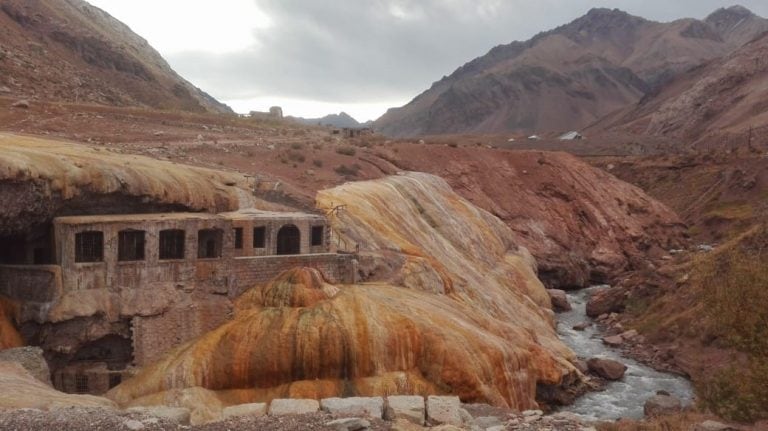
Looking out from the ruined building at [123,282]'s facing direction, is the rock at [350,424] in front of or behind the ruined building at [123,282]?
in front

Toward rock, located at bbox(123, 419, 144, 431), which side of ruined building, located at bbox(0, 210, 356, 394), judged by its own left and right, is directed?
front

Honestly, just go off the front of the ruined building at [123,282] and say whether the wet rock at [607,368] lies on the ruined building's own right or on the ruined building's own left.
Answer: on the ruined building's own left

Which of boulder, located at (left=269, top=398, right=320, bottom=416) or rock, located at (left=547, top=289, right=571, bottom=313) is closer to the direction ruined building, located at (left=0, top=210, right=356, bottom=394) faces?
the boulder

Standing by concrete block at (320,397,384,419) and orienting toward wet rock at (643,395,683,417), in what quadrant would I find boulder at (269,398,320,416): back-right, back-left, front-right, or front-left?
back-left

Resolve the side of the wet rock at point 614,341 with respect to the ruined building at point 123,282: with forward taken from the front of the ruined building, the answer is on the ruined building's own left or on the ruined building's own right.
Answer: on the ruined building's own left

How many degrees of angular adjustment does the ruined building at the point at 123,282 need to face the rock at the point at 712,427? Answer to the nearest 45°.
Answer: approximately 45° to its left

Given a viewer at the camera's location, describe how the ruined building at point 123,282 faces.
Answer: facing the viewer

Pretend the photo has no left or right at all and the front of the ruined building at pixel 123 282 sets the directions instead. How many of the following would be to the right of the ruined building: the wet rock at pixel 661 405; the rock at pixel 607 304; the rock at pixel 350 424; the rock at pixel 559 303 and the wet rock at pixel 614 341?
0

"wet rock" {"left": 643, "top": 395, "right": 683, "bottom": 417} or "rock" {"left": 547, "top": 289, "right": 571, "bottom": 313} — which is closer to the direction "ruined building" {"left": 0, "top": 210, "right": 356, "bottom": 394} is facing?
the wet rock

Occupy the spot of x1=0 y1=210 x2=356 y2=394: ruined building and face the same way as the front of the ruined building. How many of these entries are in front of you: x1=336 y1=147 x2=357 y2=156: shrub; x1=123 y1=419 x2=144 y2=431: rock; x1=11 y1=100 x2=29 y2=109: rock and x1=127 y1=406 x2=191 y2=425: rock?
2

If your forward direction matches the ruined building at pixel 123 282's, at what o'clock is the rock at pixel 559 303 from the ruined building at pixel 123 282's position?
The rock is roughly at 8 o'clock from the ruined building.

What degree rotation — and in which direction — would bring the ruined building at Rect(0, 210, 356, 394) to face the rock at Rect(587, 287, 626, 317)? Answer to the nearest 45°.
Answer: approximately 135° to its left

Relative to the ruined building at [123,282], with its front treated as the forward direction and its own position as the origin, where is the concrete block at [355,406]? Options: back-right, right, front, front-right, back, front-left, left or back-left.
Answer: front-left

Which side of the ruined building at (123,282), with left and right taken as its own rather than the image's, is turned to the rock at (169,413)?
front

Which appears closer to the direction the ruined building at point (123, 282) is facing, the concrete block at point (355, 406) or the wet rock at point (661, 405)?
the concrete block

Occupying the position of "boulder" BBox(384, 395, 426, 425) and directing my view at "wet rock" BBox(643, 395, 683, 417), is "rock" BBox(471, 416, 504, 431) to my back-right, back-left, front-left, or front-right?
front-right
